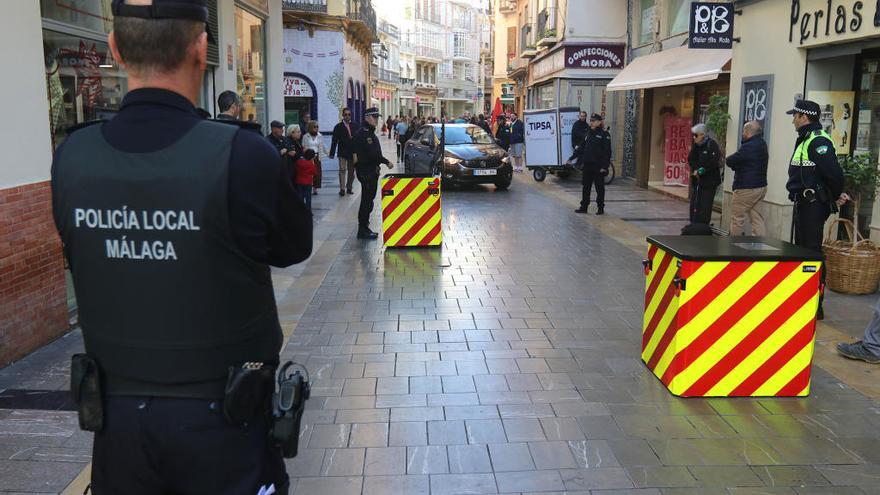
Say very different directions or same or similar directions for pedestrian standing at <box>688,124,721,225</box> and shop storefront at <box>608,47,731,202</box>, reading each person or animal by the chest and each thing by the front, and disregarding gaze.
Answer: same or similar directions

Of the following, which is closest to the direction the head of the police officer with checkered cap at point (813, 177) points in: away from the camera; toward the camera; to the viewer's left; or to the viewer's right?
to the viewer's left

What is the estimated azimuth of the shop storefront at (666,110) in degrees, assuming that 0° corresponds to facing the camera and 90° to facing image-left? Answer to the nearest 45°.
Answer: approximately 45°

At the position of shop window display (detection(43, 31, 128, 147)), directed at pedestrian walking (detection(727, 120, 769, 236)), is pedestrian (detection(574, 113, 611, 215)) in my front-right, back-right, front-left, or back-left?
front-left

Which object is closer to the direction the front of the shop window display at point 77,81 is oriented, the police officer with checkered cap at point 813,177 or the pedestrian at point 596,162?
the police officer with checkered cap

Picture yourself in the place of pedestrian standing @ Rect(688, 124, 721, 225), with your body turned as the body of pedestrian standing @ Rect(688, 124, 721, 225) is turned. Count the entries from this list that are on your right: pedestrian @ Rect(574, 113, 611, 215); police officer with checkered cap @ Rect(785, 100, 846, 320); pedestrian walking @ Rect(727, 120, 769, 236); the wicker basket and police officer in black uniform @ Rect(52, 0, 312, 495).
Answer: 1

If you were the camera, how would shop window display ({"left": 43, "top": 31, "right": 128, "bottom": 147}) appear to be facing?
facing the viewer and to the right of the viewer

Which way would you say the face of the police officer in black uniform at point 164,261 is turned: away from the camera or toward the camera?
away from the camera

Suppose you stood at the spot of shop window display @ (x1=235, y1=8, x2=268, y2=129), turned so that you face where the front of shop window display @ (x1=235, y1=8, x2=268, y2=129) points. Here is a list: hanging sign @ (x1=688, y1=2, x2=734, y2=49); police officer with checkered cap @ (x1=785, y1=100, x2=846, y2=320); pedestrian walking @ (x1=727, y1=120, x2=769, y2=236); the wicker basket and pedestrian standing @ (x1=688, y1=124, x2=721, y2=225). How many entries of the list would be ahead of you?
5

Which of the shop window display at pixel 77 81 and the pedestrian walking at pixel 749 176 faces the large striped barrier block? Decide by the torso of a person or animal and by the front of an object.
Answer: the shop window display
